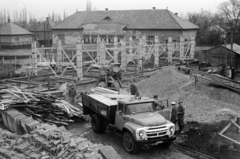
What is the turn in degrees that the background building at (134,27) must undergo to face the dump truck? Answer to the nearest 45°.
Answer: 0° — it already faces it

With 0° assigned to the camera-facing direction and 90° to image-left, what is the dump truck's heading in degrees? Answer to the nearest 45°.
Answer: approximately 315°

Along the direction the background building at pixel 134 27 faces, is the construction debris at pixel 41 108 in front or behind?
in front

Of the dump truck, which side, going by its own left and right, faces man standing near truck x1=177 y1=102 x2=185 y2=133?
left

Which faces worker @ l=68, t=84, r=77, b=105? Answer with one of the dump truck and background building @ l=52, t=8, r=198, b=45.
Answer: the background building

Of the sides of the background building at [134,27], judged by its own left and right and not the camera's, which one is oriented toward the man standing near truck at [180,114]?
front

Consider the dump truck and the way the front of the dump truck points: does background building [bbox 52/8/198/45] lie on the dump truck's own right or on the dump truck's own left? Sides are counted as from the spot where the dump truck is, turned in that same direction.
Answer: on the dump truck's own left

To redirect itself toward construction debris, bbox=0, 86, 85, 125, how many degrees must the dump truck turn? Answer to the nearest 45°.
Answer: approximately 180°

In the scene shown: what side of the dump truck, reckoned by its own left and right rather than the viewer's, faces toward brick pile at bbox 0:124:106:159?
right

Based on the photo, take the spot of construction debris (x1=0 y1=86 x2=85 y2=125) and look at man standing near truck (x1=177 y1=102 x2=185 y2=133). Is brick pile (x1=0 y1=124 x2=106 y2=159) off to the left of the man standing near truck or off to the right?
right

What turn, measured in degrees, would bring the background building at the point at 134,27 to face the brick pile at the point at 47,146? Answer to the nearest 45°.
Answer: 0° — it already faces it

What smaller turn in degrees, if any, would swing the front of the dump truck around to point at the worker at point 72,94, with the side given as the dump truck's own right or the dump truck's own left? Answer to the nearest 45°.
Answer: approximately 180°

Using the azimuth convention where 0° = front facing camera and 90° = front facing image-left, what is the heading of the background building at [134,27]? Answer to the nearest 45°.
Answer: approximately 0°

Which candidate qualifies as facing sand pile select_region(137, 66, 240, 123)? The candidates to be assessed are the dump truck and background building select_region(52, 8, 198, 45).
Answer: the background building

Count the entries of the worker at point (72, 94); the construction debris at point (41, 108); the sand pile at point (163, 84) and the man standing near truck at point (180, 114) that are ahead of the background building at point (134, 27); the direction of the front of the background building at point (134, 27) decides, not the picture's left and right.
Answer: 4

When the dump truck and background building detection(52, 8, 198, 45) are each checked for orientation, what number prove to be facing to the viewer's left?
0
